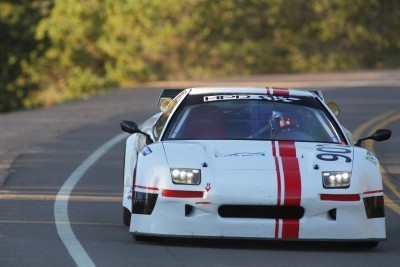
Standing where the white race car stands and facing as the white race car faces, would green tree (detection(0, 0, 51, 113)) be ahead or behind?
behind

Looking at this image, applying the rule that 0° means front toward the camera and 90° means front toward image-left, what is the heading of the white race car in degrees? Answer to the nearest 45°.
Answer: approximately 0°
